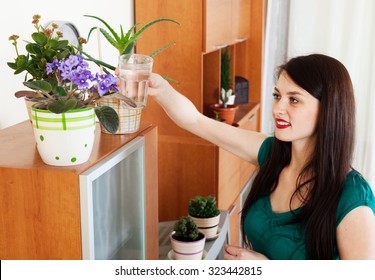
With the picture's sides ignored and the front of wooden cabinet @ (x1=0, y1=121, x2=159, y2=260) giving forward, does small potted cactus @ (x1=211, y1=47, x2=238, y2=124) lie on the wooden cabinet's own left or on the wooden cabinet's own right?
on the wooden cabinet's own left

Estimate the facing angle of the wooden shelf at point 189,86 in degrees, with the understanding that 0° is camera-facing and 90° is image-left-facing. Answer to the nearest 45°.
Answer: approximately 315°

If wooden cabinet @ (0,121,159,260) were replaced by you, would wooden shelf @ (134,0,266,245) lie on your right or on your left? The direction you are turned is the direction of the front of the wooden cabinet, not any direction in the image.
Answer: on your left

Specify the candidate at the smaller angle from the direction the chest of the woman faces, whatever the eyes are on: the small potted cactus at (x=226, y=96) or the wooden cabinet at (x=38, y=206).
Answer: the wooden cabinet

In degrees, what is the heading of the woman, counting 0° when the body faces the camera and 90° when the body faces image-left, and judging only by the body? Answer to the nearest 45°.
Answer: approximately 45°

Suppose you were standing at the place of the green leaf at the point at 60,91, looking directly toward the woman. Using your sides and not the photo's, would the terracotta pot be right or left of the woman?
left

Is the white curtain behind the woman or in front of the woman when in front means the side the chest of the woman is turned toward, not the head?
behind

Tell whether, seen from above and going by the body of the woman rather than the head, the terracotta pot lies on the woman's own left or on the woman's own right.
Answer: on the woman's own right
